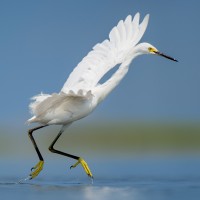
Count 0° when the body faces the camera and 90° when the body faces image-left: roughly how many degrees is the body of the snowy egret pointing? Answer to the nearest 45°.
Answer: approximately 270°
